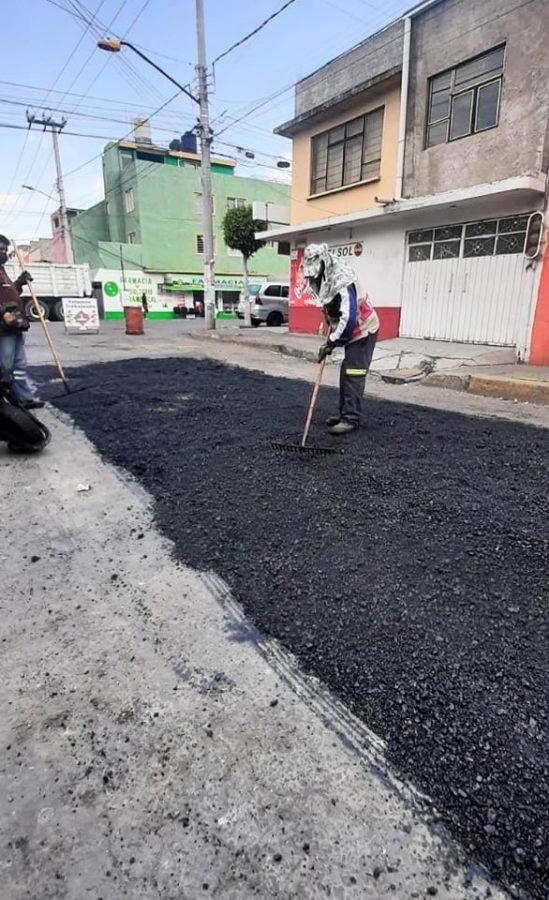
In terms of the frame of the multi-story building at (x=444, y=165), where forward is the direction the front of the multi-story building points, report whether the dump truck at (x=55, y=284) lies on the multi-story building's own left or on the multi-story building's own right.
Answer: on the multi-story building's own right

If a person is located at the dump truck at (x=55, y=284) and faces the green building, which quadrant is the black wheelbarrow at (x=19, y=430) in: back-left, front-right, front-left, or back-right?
back-right

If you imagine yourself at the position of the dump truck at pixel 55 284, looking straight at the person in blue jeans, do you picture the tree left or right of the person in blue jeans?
left

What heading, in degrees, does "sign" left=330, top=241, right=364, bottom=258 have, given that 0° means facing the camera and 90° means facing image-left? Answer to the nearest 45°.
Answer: approximately 45°

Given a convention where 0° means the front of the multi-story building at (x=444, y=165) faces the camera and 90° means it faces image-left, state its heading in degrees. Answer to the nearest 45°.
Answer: approximately 45°

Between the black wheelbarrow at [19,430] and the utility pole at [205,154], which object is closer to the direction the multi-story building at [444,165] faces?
the black wheelbarrow

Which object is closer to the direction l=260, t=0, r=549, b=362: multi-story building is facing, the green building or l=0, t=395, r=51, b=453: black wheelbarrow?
the black wheelbarrow

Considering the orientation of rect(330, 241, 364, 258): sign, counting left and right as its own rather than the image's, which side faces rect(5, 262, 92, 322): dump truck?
right

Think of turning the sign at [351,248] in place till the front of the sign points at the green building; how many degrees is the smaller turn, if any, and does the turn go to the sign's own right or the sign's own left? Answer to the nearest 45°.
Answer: approximately 90° to the sign's own right

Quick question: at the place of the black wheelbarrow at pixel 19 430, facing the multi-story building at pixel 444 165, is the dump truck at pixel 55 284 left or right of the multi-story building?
left

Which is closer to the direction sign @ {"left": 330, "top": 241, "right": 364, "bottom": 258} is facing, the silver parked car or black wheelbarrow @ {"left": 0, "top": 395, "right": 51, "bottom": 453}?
the black wheelbarrow
